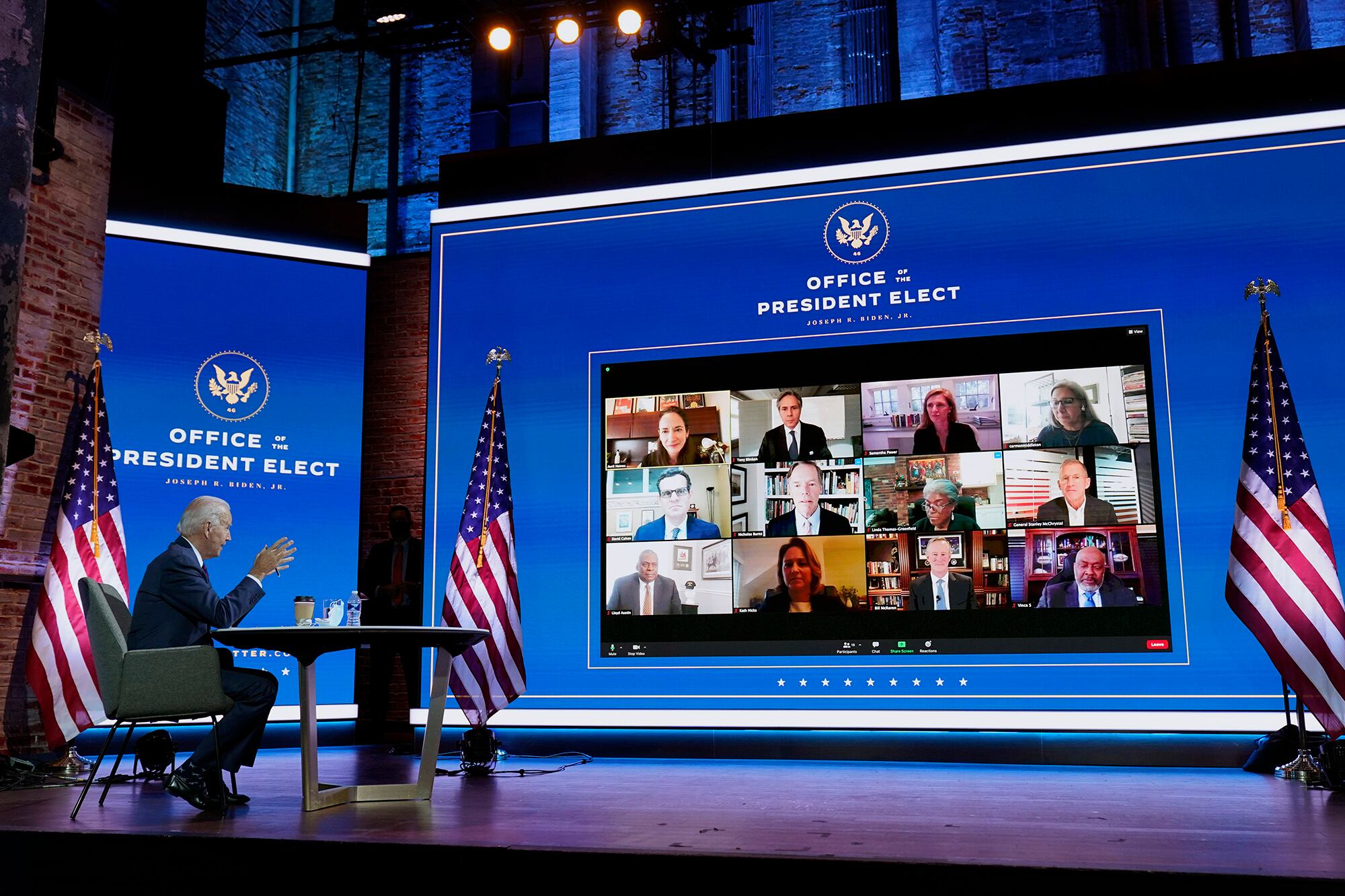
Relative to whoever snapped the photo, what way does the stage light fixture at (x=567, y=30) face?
facing the viewer

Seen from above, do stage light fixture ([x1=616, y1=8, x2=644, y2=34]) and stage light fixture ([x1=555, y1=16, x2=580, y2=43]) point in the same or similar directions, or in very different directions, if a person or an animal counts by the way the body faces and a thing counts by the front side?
same or similar directions

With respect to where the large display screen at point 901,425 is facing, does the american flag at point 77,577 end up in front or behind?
in front

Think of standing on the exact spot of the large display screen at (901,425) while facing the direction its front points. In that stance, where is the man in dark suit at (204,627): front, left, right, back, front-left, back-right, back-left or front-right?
front

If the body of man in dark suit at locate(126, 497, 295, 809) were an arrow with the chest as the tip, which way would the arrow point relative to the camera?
to the viewer's right

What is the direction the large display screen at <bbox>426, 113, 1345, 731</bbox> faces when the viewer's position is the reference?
facing the viewer and to the left of the viewer

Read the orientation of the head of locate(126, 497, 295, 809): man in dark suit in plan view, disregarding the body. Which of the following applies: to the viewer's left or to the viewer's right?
to the viewer's right

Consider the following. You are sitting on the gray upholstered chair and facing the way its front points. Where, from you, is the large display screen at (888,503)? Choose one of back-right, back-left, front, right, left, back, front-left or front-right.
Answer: front

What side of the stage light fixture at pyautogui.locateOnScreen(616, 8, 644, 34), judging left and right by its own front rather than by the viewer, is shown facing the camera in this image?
front

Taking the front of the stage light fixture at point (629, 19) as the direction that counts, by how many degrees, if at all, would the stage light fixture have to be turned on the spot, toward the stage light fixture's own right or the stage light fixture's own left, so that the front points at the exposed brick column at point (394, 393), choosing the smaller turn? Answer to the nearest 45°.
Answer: approximately 135° to the stage light fixture's own right

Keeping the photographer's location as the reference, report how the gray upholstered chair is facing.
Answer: facing to the right of the viewer

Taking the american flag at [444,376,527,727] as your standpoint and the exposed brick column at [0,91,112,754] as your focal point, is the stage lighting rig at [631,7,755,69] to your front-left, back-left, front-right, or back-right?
back-right

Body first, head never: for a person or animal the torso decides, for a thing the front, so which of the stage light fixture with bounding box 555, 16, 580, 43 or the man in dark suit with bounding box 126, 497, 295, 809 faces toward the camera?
the stage light fixture

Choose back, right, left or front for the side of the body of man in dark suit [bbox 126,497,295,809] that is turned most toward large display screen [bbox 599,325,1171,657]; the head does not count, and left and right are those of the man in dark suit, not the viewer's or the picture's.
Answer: front
